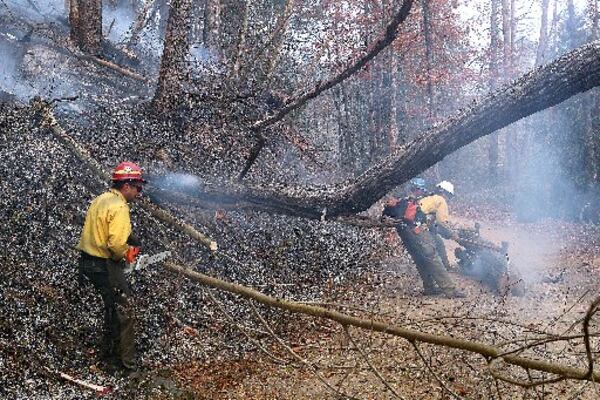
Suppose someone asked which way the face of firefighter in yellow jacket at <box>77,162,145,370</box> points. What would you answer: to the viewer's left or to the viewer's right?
to the viewer's right

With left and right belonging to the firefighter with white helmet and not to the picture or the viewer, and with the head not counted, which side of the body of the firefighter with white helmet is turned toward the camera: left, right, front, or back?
right

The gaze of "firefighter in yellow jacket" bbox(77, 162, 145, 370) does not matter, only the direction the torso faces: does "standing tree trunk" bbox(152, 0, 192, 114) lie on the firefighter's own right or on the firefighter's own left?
on the firefighter's own left

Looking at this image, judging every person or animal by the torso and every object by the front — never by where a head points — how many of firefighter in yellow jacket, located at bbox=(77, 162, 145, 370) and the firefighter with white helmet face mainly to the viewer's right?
2

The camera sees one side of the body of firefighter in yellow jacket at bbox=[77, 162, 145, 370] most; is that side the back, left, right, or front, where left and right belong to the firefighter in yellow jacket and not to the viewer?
right
